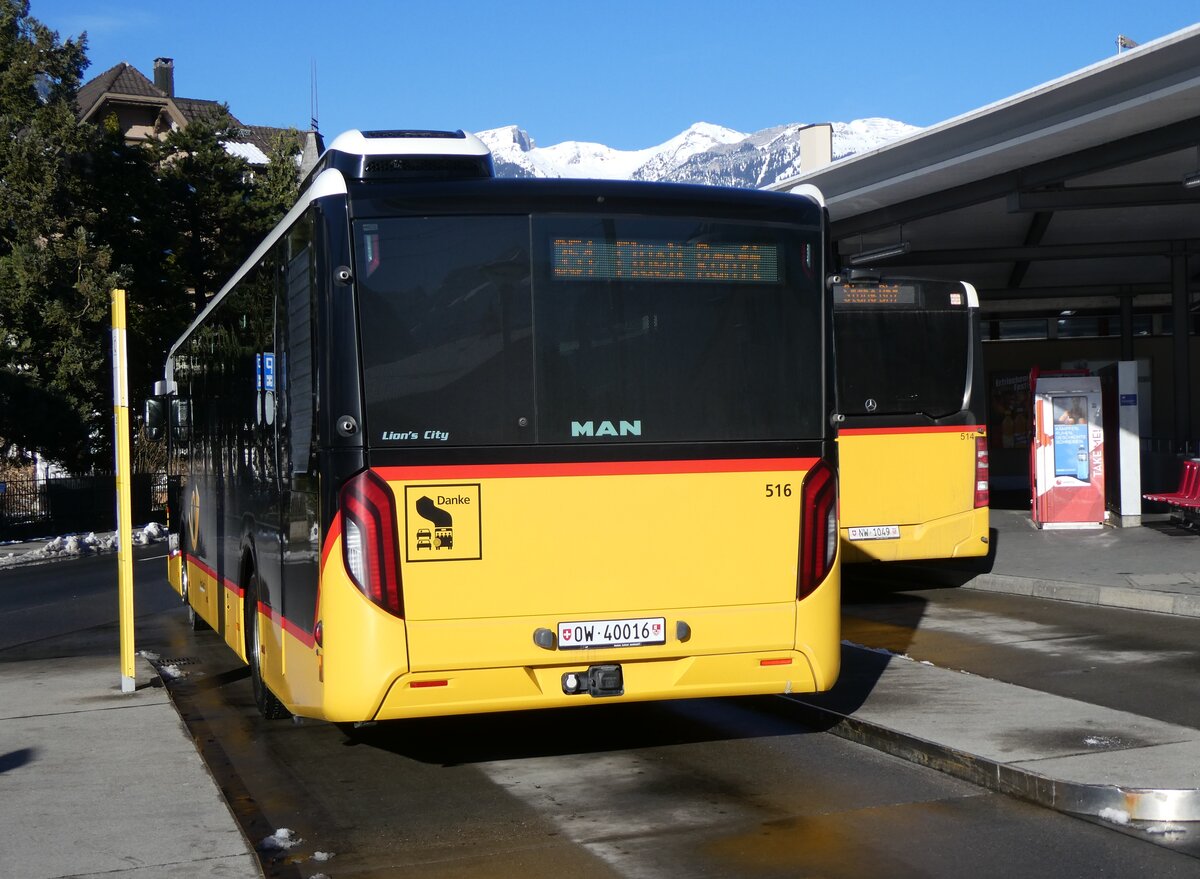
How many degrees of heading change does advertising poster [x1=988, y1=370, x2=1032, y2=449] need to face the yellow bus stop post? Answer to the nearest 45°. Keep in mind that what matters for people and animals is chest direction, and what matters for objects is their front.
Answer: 0° — it already faces it

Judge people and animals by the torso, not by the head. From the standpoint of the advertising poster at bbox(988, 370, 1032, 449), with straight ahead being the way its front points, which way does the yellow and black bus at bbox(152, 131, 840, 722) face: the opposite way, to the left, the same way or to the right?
the opposite way

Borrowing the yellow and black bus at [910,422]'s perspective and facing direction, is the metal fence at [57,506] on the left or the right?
on its left

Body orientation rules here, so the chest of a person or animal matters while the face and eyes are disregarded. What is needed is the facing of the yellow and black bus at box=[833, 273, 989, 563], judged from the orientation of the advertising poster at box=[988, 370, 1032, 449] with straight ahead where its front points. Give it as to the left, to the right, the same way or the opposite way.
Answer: the opposite way

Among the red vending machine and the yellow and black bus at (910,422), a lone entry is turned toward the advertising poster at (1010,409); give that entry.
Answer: the yellow and black bus

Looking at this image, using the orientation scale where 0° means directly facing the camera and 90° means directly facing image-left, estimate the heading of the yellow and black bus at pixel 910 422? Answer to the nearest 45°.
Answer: approximately 180°

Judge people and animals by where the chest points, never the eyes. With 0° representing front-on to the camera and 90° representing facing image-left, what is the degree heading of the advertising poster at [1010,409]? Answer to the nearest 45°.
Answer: approximately 0°

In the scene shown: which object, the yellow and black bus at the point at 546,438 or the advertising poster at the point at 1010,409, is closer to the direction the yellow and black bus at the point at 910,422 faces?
the advertising poster

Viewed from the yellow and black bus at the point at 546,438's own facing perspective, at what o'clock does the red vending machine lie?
The red vending machine is roughly at 1 o'clock from the yellow and black bus.

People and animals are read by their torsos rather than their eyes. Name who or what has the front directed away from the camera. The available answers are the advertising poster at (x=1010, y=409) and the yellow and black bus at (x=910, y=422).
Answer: the yellow and black bus

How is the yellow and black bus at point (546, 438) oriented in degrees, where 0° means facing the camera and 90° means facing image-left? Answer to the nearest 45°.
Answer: approximately 180°

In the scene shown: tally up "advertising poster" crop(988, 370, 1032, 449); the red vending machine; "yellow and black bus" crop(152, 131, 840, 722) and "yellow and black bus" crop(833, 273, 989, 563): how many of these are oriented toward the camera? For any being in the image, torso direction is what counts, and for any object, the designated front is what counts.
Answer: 2

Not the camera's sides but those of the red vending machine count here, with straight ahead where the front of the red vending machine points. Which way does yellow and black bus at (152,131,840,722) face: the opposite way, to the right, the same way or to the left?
the opposite way
